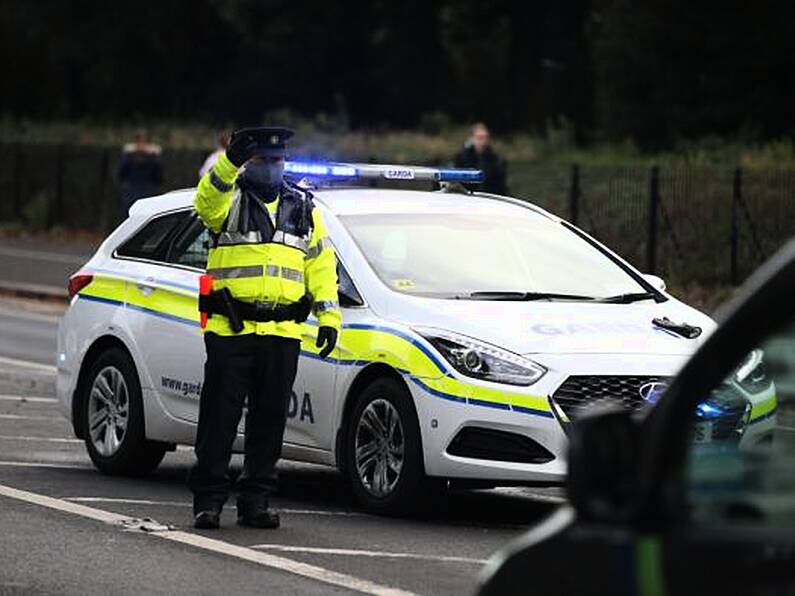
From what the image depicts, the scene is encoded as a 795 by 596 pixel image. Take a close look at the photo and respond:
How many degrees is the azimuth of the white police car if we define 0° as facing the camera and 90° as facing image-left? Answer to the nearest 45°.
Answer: approximately 315°

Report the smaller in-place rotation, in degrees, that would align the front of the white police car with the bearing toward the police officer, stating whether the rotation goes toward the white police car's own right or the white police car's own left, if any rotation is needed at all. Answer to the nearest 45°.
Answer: approximately 90° to the white police car's own right

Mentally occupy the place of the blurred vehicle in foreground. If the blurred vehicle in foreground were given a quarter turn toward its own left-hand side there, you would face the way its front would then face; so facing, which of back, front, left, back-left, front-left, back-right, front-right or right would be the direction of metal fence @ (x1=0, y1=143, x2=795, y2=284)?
back

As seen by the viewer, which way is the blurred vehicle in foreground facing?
to the viewer's left

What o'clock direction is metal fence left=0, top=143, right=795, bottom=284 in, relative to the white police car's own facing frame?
The metal fence is roughly at 8 o'clock from the white police car.

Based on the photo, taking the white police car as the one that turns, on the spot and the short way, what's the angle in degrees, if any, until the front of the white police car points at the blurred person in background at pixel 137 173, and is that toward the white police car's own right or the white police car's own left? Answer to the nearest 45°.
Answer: approximately 135° to the white police car's own left

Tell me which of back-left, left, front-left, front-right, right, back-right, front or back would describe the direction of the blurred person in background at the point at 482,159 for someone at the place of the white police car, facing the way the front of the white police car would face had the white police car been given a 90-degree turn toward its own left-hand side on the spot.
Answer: front-left
